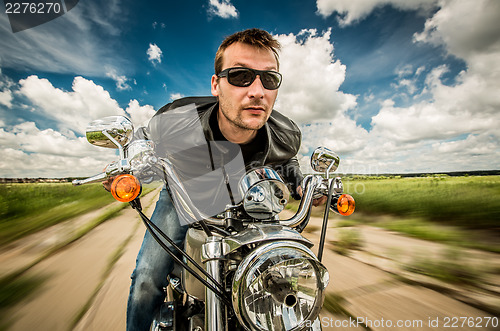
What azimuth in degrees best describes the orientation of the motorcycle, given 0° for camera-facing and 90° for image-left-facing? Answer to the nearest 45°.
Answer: approximately 315°
